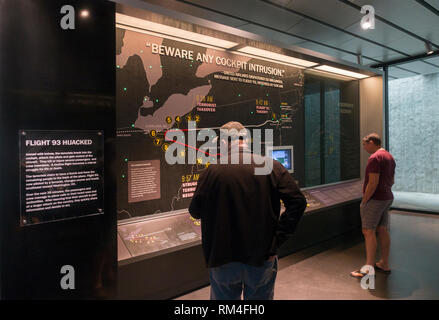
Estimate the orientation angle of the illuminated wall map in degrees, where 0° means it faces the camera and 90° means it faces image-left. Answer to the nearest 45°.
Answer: approximately 315°

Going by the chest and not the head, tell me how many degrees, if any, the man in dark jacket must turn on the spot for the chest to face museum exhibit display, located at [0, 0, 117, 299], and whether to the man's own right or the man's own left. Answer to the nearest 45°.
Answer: approximately 90° to the man's own left

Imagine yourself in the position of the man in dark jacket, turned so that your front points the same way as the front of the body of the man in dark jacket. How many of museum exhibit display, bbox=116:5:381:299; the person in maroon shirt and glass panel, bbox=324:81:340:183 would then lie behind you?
0

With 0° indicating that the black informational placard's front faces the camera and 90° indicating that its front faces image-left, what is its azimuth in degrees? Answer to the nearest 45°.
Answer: approximately 315°

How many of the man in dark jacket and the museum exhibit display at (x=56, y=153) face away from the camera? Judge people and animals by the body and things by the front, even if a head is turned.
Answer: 1

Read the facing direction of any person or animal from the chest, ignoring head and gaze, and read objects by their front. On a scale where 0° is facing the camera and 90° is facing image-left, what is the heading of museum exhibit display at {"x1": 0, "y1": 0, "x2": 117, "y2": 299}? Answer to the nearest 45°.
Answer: approximately 315°

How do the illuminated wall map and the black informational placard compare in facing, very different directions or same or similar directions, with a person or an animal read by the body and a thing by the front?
same or similar directions

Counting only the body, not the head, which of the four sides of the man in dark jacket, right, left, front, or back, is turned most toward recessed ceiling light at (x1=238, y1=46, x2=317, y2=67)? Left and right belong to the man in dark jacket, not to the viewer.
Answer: front

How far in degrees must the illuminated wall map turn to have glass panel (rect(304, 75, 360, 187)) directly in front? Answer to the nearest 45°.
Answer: approximately 90° to its left

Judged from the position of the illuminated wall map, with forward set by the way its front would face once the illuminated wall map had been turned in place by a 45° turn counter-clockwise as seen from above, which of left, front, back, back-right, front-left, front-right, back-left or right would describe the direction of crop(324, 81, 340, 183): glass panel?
front-left

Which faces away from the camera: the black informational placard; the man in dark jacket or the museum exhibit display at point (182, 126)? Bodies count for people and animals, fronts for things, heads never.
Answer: the man in dark jacket

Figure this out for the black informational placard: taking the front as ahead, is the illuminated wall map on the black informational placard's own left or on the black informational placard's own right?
on the black informational placard's own left

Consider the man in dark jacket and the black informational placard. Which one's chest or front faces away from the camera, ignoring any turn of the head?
the man in dark jacket

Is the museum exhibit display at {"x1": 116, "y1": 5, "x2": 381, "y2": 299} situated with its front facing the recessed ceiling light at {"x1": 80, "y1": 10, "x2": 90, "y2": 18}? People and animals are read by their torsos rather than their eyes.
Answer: no

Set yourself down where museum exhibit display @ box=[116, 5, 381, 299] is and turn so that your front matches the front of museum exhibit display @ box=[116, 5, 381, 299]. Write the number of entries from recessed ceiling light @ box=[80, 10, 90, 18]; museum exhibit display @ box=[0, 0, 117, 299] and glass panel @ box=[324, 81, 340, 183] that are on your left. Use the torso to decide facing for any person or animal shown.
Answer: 1

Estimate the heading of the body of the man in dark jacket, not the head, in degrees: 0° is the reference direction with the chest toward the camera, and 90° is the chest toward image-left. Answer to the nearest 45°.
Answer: approximately 180°

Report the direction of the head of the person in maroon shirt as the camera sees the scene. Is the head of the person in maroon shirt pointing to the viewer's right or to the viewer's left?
to the viewer's left
